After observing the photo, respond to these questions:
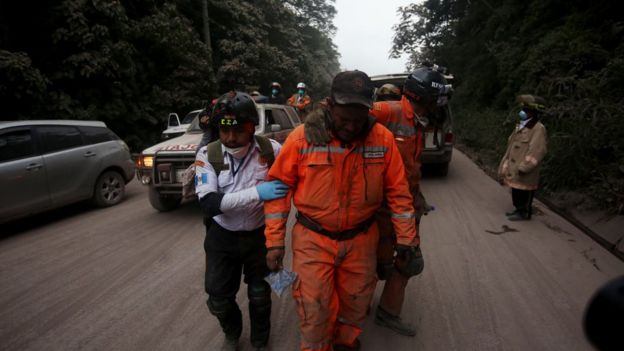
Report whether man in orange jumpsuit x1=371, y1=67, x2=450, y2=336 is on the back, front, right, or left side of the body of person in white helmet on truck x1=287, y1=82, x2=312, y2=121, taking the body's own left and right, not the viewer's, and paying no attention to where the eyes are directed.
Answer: front

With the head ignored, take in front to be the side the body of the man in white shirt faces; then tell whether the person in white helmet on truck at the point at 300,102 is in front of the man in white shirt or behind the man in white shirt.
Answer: behind

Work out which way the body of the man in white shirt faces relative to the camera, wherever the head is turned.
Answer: toward the camera

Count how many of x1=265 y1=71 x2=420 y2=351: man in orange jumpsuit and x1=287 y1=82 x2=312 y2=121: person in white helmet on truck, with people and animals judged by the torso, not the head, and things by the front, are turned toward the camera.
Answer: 2

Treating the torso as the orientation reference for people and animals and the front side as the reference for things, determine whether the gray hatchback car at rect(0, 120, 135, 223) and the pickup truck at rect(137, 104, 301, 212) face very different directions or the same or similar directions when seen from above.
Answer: same or similar directions

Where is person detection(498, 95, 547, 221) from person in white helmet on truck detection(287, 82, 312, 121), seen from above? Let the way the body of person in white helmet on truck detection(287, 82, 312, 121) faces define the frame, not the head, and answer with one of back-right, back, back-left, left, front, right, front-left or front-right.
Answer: front-left

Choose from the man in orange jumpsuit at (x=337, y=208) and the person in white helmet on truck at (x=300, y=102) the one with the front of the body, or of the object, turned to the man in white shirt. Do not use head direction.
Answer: the person in white helmet on truck

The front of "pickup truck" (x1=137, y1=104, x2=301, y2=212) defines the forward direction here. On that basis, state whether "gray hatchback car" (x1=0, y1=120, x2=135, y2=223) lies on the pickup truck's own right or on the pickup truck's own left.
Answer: on the pickup truck's own right

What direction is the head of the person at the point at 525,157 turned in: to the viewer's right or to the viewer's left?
to the viewer's left

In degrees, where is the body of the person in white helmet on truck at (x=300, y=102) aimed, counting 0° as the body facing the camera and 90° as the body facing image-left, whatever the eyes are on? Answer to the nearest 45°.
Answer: approximately 0°

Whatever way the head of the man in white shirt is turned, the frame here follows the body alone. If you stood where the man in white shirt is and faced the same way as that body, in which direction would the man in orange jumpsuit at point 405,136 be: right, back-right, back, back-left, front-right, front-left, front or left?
left
